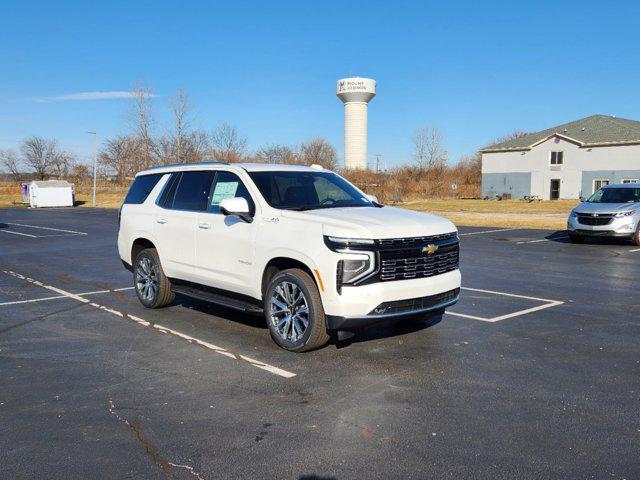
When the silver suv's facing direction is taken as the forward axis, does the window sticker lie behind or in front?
in front

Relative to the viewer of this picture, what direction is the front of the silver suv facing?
facing the viewer and to the left of the viewer

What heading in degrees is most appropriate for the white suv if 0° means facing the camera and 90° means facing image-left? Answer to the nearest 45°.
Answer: approximately 315°

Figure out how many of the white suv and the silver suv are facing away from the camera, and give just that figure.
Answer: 0

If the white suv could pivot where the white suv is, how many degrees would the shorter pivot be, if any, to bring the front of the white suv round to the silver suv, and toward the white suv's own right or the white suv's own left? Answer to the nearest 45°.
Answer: approximately 90° to the white suv's own left
